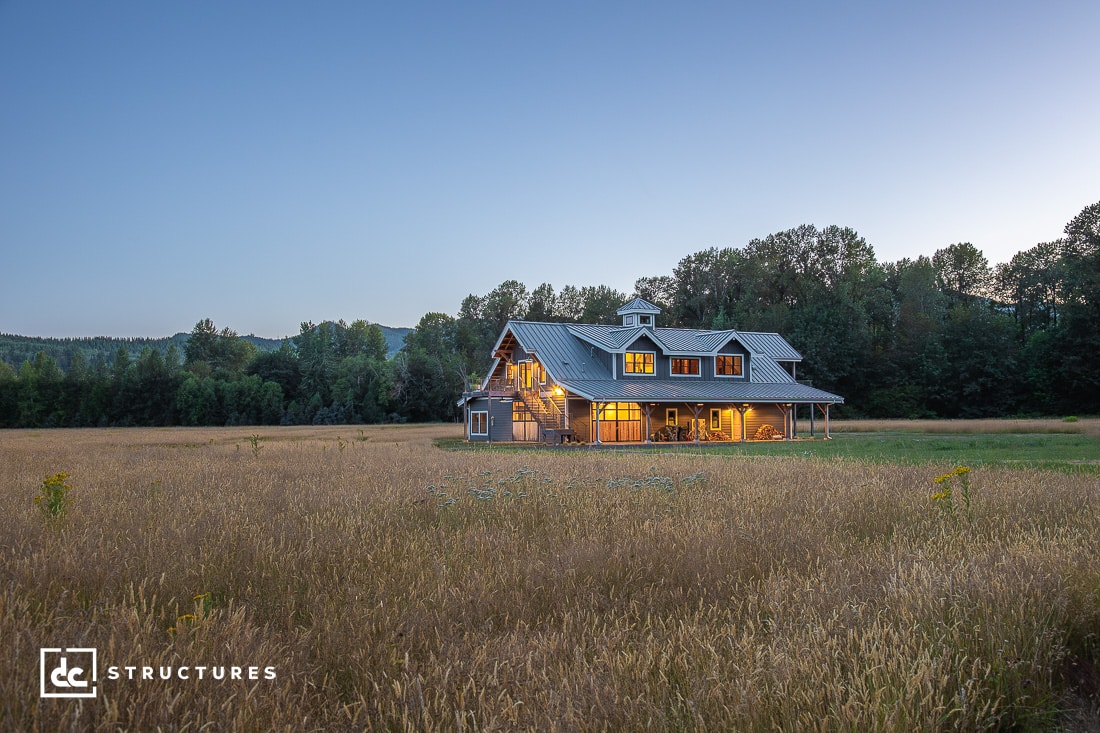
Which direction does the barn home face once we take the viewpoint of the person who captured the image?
facing the viewer and to the right of the viewer
